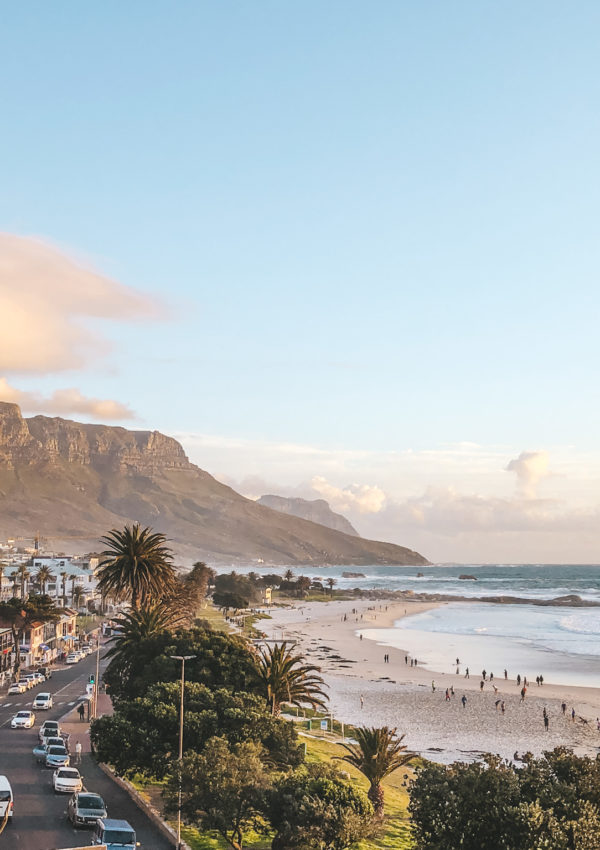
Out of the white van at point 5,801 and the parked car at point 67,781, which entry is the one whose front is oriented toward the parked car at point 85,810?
the parked car at point 67,781

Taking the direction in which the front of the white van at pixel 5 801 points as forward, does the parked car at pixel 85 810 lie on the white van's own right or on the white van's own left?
on the white van's own right

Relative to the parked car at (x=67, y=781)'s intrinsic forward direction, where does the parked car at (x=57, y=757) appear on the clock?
the parked car at (x=57, y=757) is roughly at 6 o'clock from the parked car at (x=67, y=781).

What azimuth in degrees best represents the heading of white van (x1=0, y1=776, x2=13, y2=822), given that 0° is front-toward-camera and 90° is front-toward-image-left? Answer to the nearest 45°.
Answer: approximately 180°

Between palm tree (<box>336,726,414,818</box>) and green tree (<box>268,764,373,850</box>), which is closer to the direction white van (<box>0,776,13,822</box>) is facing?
the palm tree

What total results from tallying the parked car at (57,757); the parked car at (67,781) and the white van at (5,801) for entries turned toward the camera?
2

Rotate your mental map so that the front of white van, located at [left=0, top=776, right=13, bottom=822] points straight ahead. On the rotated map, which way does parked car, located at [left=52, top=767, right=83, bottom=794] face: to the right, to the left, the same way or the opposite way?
the opposite way

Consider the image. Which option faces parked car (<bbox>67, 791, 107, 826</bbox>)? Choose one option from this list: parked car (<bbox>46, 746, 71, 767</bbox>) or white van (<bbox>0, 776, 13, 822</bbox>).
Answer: parked car (<bbox>46, 746, 71, 767</bbox>)

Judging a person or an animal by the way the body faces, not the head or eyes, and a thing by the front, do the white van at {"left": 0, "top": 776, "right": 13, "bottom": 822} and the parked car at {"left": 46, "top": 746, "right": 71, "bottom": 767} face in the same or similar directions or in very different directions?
very different directions

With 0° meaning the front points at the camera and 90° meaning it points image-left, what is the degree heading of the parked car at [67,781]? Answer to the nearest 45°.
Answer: approximately 0°
